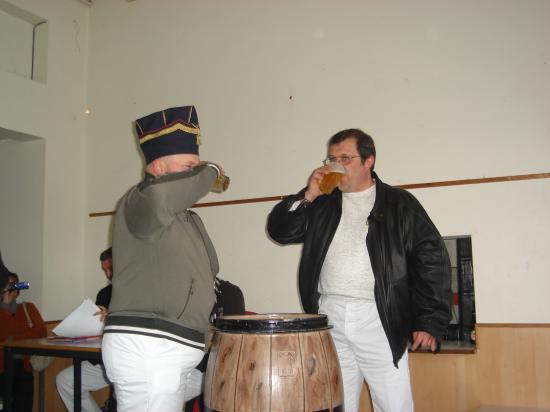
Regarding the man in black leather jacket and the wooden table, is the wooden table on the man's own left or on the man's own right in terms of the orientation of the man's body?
on the man's own right

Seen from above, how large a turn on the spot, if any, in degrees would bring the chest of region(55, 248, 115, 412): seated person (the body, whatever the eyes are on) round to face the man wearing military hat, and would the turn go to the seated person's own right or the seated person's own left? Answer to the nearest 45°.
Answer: approximately 45° to the seated person's own left

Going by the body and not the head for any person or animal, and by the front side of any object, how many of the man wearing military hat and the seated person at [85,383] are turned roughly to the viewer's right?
1

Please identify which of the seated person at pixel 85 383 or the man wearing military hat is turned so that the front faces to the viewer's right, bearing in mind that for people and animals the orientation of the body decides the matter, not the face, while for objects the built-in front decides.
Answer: the man wearing military hat

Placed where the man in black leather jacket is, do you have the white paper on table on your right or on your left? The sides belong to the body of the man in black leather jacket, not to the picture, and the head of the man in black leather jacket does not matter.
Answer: on your right

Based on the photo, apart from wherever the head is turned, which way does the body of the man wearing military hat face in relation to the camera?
to the viewer's right

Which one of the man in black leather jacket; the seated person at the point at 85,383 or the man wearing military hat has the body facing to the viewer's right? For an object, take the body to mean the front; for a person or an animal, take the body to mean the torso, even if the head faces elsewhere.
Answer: the man wearing military hat
